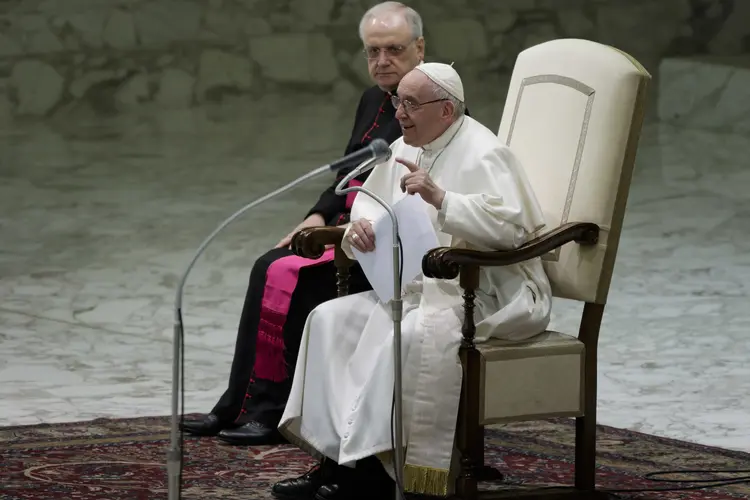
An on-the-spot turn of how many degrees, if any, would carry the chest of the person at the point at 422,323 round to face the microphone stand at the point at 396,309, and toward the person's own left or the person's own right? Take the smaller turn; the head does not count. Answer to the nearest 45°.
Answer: approximately 45° to the person's own left

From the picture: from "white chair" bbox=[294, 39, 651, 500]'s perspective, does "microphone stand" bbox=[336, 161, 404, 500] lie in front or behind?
in front
